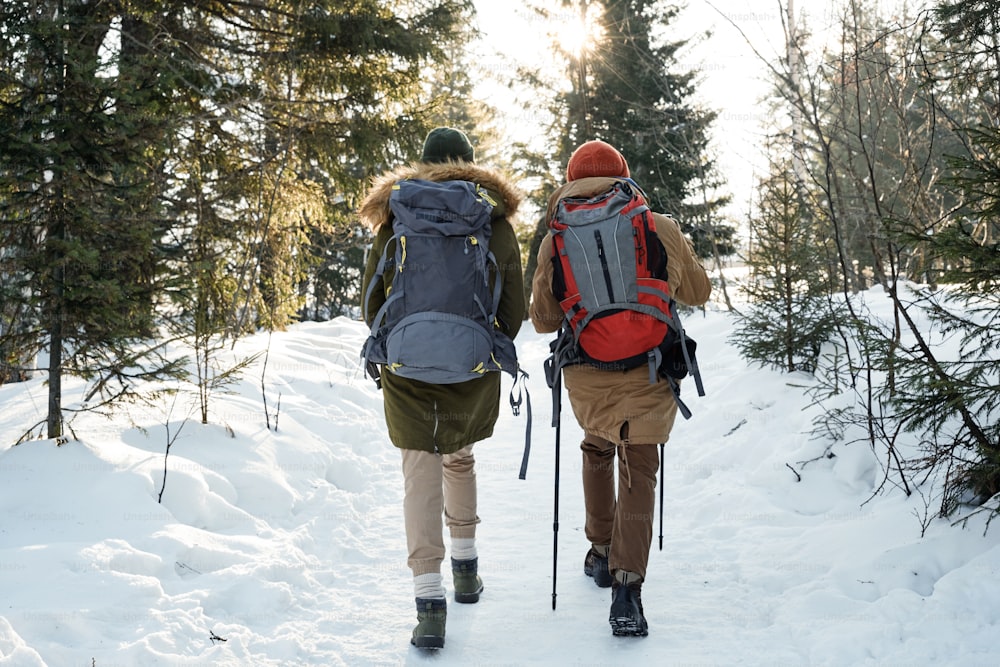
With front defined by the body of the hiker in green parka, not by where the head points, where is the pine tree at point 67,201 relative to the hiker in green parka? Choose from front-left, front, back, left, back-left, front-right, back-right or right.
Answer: front-left

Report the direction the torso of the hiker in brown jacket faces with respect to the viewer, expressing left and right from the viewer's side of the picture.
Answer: facing away from the viewer

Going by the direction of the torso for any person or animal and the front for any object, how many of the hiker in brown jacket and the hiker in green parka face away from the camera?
2

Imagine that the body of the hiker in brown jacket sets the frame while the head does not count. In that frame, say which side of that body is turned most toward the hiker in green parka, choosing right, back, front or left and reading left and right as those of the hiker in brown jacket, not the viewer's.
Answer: left

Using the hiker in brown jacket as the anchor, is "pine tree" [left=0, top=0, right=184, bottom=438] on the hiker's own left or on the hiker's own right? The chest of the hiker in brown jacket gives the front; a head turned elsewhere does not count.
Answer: on the hiker's own left

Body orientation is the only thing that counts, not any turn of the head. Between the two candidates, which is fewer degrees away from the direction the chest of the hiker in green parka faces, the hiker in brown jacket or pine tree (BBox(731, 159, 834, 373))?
the pine tree

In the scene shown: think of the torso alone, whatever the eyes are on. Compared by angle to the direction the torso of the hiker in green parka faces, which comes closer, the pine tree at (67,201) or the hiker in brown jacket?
the pine tree

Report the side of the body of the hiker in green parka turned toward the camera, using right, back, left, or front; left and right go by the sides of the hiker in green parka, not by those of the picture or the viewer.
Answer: back

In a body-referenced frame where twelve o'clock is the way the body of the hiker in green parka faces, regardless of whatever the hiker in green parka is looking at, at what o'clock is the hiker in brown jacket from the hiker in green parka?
The hiker in brown jacket is roughly at 3 o'clock from the hiker in green parka.
